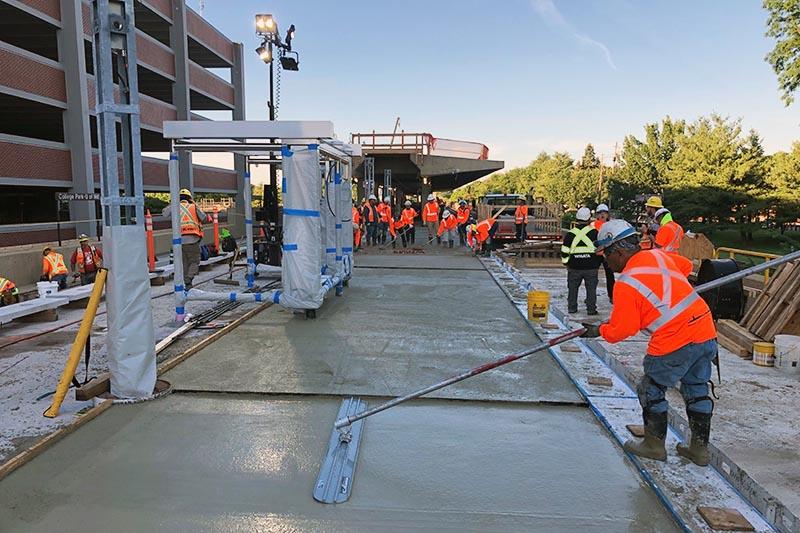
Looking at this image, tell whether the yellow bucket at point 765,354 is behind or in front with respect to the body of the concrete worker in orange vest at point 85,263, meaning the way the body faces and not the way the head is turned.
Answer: in front

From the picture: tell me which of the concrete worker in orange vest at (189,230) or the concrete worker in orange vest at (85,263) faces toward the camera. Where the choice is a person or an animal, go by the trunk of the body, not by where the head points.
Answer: the concrete worker in orange vest at (85,263)

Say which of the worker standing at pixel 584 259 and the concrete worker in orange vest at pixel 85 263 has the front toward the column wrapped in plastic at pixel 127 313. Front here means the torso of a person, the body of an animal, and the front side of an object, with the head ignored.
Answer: the concrete worker in orange vest

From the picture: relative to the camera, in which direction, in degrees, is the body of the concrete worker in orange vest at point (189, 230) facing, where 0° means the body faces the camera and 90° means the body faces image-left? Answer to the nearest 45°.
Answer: approximately 180°

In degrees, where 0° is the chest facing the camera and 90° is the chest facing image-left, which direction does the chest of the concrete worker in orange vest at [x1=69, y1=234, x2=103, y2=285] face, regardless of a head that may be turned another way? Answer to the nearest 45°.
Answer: approximately 0°

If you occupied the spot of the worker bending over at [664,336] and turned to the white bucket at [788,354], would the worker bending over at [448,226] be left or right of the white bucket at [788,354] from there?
left

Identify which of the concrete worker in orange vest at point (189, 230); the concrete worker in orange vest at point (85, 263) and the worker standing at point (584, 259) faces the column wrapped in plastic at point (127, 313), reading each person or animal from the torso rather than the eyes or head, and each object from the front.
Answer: the concrete worker in orange vest at point (85, 263)

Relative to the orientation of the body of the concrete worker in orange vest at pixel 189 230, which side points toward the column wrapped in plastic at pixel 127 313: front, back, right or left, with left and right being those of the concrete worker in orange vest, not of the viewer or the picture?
back

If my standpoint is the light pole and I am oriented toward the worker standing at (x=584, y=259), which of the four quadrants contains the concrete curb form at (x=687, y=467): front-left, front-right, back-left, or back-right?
front-right
